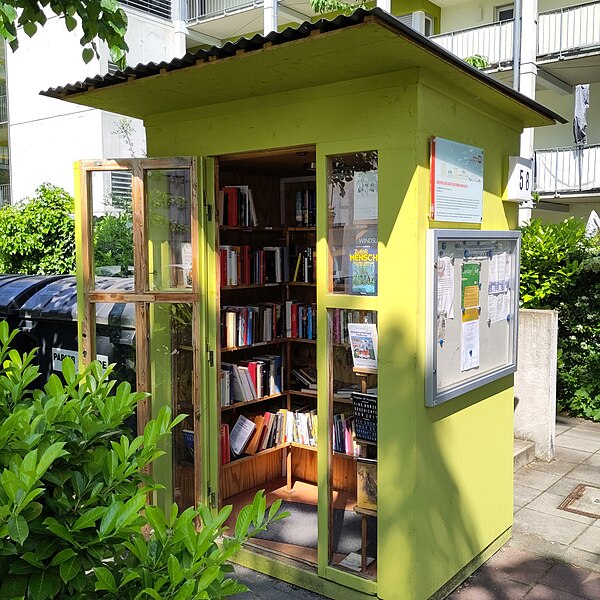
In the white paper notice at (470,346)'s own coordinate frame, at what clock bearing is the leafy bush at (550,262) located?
The leafy bush is roughly at 8 o'clock from the white paper notice.

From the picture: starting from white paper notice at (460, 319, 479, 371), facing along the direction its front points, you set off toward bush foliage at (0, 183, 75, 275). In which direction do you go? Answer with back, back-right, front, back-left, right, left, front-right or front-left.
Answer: back

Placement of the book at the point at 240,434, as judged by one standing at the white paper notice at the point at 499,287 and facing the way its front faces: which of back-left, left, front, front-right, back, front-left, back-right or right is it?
back-right

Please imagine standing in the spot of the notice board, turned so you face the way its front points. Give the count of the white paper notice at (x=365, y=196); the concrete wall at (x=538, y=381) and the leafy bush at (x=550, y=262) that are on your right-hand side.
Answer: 1

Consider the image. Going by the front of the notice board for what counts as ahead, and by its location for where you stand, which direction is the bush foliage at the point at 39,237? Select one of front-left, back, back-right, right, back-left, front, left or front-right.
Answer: back

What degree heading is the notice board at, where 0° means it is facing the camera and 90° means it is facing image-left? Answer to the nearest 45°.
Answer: approximately 315°

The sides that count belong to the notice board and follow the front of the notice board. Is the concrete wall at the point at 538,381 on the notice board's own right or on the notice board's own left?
on the notice board's own left

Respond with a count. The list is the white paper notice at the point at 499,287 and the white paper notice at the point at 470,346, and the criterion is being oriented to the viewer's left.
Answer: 0

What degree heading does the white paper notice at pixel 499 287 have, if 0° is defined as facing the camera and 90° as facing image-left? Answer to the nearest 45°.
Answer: approximately 315°
